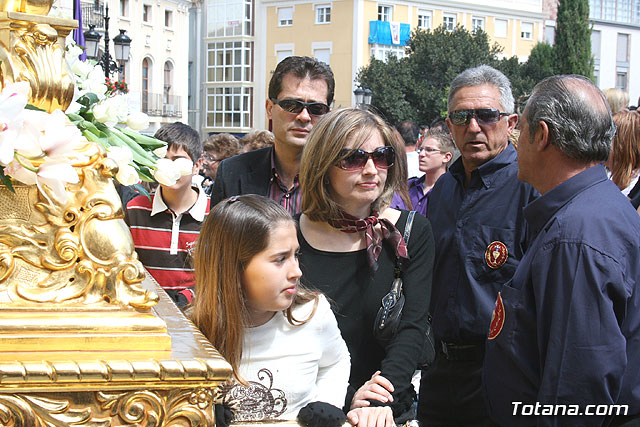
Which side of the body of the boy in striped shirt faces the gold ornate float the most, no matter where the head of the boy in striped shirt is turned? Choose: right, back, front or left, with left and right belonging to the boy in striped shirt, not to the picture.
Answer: front

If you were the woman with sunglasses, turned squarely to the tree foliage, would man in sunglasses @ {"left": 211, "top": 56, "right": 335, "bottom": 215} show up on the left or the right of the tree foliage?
left

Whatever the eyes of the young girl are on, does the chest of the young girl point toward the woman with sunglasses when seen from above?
no

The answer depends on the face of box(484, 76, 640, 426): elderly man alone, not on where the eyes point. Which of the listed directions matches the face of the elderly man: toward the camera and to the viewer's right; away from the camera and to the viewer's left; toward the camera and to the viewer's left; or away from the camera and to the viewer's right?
away from the camera and to the viewer's left

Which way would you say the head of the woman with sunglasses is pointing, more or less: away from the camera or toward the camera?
toward the camera

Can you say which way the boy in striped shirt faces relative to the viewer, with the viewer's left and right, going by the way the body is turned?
facing the viewer

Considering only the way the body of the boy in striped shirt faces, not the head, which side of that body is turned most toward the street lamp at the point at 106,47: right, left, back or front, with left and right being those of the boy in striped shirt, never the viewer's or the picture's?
back

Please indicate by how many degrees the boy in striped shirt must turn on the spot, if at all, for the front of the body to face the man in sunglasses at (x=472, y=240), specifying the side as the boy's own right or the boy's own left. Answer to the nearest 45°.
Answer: approximately 45° to the boy's own left

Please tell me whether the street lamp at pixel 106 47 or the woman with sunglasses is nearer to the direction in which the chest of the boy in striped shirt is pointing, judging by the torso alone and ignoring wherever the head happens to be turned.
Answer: the woman with sunglasses
